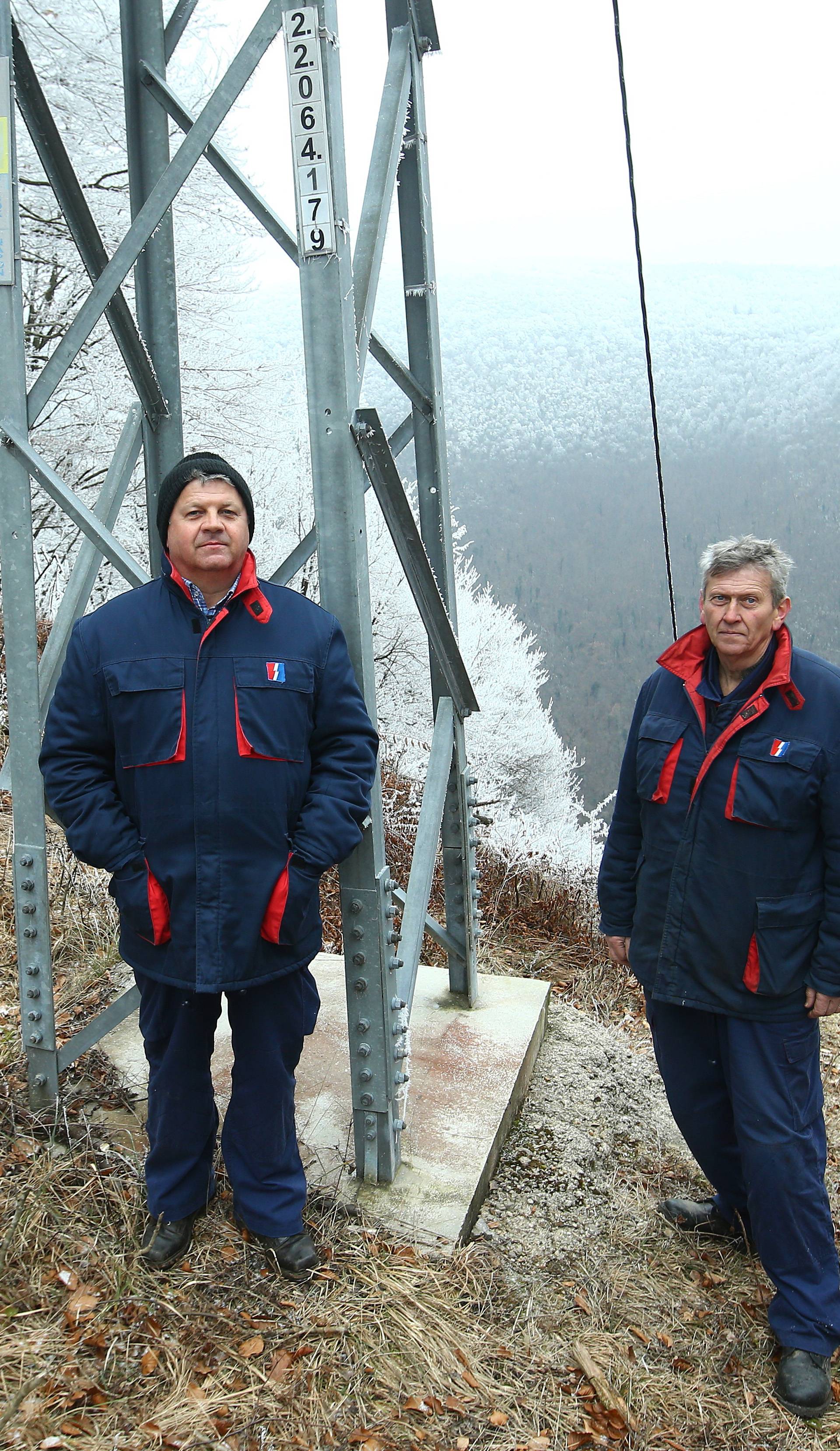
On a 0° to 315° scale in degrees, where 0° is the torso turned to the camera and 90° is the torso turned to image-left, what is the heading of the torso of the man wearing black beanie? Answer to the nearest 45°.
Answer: approximately 0°

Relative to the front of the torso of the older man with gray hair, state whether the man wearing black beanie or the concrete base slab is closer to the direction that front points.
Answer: the man wearing black beanie

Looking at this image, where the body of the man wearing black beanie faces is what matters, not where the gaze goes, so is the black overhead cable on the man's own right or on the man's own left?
on the man's own left

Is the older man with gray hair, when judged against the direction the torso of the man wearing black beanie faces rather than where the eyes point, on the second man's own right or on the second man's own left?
on the second man's own left

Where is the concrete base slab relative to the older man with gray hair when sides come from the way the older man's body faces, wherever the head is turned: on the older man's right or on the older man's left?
on the older man's right
